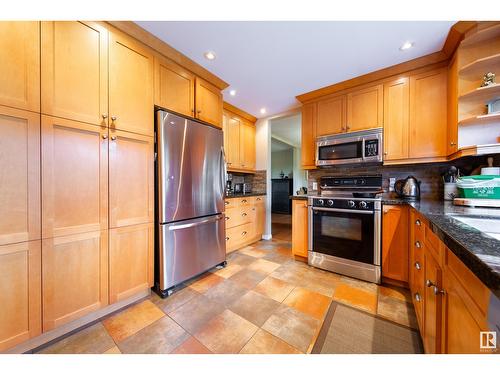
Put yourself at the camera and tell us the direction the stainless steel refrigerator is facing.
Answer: facing the viewer and to the right of the viewer

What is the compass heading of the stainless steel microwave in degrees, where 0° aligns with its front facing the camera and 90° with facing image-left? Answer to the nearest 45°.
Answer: approximately 0°

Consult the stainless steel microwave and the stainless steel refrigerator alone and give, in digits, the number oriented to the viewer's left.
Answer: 0

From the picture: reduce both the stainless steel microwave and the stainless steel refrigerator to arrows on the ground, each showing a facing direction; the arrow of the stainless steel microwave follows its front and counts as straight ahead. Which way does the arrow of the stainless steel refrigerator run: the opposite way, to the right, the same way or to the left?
to the left

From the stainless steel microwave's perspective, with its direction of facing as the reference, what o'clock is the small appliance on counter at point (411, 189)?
The small appliance on counter is roughly at 9 o'clock from the stainless steel microwave.

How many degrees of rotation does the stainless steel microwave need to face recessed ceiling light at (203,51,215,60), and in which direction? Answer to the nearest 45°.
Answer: approximately 45° to its right

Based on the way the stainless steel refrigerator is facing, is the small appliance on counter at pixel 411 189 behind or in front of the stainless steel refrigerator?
in front

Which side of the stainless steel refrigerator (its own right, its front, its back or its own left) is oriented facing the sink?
front

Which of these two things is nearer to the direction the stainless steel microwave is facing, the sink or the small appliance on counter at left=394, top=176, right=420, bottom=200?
the sink

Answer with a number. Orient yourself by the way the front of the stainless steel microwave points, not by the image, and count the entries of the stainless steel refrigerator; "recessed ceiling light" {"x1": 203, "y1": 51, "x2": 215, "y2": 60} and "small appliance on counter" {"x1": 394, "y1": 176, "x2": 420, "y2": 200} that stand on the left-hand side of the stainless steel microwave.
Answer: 1

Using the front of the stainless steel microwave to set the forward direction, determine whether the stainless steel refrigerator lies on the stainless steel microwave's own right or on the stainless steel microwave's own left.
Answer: on the stainless steel microwave's own right
